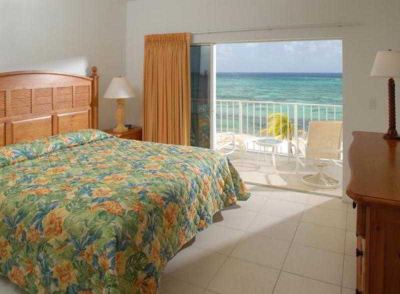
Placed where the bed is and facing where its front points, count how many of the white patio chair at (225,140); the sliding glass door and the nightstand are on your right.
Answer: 0

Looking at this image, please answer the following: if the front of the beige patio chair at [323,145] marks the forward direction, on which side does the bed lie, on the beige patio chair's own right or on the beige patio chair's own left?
on the beige patio chair's own left

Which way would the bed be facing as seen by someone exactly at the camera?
facing the viewer and to the right of the viewer

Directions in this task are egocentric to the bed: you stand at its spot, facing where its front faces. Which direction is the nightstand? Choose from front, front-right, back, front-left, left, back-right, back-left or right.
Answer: back-left

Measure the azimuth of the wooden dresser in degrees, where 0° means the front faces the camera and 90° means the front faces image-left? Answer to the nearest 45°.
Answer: approximately 90°
